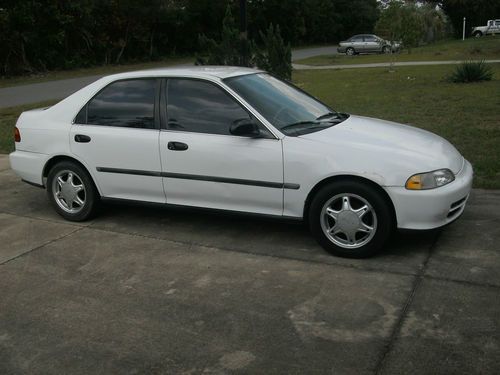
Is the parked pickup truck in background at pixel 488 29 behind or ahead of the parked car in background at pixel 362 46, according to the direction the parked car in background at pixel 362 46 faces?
ahead

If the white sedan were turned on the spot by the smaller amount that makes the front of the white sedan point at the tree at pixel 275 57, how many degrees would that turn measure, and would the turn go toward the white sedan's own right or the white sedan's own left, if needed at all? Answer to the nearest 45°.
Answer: approximately 135° to the white sedan's own left

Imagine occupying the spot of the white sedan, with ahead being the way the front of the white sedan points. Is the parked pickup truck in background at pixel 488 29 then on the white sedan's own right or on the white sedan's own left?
on the white sedan's own left

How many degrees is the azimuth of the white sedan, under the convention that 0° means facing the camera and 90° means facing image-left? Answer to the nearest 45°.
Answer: approximately 315°

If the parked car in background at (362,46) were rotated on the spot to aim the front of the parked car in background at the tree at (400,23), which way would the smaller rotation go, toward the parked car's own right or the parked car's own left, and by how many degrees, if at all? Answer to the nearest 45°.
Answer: approximately 90° to the parked car's own right

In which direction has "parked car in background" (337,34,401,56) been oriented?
to the viewer's right

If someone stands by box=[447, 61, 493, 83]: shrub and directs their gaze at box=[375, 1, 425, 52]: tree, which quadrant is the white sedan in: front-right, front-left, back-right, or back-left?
back-left

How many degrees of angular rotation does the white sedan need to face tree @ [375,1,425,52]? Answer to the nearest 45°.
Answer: approximately 135° to its left

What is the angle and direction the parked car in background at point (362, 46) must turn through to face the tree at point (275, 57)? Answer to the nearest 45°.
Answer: approximately 90° to its right

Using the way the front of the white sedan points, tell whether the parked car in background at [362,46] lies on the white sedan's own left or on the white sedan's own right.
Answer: on the white sedan's own left
